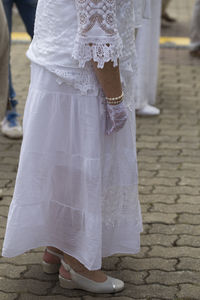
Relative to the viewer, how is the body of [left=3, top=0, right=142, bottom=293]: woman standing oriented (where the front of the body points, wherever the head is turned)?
to the viewer's right
